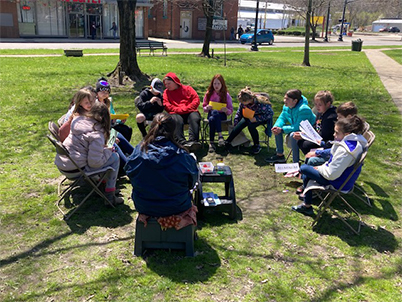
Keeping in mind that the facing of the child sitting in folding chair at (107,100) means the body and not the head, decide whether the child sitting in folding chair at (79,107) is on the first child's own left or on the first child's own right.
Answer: on the first child's own right

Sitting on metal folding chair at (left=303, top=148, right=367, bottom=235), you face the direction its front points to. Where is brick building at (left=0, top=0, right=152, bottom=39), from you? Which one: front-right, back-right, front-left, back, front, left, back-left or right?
front-right

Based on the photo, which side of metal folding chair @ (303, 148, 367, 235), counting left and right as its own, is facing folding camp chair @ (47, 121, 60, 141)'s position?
front

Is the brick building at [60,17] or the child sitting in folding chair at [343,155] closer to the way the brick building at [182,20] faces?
the child sitting in folding chair

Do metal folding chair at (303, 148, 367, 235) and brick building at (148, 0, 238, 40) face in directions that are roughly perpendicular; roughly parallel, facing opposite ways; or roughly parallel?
roughly perpendicular

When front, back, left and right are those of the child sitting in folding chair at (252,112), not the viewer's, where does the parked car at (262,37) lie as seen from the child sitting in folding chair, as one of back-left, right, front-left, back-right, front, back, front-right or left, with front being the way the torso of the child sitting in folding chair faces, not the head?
back-right

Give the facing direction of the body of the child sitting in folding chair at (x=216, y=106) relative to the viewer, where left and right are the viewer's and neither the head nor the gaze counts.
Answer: facing the viewer

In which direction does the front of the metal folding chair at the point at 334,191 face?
to the viewer's left

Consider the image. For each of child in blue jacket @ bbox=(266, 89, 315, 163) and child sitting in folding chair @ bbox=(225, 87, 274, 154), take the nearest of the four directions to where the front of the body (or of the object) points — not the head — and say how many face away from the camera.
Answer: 0

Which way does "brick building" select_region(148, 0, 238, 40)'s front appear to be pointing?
toward the camera

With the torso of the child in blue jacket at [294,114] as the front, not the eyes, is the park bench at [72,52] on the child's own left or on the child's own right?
on the child's own right

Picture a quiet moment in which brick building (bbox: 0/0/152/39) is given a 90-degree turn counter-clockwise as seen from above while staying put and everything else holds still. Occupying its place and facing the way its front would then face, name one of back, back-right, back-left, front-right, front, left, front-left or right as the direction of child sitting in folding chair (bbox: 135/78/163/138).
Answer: right

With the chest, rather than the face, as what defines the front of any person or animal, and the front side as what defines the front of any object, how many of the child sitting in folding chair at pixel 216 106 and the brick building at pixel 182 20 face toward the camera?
2

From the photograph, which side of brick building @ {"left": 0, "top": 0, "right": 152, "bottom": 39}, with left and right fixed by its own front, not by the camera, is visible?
front

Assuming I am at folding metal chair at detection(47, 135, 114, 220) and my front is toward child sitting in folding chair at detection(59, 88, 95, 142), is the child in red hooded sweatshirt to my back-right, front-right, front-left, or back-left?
front-right

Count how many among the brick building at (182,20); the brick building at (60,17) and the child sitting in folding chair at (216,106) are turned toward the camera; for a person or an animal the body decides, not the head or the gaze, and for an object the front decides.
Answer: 3
